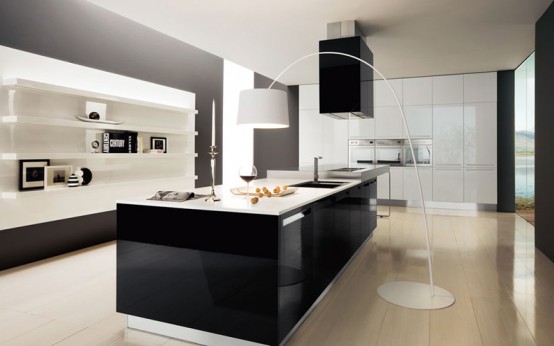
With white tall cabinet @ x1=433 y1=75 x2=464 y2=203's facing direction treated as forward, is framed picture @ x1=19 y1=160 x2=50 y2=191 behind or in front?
in front

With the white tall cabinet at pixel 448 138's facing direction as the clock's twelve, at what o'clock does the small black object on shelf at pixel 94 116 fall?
The small black object on shelf is roughly at 1 o'clock from the white tall cabinet.

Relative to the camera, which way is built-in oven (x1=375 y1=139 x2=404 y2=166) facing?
toward the camera

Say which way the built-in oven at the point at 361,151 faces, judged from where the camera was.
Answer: facing the viewer

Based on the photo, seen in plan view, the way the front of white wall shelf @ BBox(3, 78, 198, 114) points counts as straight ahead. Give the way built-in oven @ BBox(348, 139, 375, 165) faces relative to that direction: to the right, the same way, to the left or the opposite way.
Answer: to the right

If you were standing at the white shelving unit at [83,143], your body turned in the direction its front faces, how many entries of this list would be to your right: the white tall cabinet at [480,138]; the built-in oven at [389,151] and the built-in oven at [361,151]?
0

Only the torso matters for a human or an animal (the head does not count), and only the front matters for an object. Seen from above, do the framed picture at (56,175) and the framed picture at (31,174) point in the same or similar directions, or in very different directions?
same or similar directions

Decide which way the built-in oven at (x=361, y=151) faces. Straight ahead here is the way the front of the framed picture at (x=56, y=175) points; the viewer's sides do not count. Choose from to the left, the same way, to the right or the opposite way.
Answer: to the right

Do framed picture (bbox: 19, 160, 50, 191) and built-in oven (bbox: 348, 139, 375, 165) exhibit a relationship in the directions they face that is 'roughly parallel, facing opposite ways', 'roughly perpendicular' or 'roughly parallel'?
roughly perpendicular

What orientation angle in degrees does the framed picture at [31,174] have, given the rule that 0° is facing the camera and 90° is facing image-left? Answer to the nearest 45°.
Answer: approximately 315°

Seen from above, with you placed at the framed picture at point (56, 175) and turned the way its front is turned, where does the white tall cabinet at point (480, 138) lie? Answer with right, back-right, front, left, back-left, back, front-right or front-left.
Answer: front-left

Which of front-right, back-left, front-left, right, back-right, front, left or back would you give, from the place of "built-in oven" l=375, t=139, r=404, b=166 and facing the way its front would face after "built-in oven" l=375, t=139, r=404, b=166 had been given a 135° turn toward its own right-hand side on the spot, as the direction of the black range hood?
back-left

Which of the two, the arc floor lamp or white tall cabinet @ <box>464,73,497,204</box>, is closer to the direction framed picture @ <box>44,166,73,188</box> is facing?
the arc floor lamp

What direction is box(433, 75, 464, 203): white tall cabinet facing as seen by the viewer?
toward the camera
